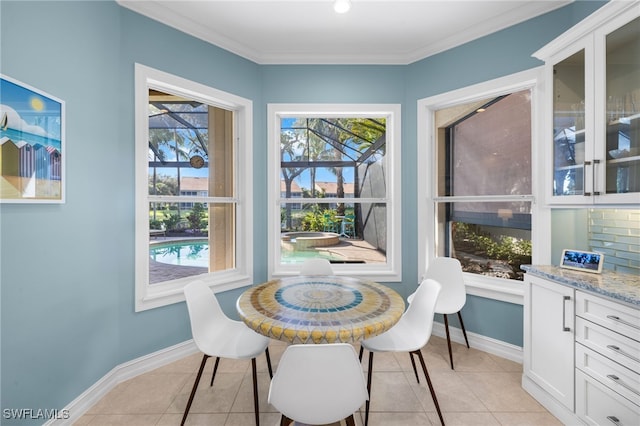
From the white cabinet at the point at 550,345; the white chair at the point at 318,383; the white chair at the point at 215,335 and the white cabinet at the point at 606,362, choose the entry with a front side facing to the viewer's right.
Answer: the white chair at the point at 215,335

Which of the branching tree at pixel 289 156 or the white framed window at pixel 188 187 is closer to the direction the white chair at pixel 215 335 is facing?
the branching tree

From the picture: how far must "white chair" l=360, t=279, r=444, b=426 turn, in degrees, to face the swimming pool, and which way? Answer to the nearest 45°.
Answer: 0° — it already faces it

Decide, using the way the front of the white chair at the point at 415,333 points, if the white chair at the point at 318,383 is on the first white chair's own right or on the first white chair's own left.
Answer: on the first white chair's own left

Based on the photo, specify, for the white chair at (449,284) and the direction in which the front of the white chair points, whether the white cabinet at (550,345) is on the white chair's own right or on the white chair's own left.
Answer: on the white chair's own left

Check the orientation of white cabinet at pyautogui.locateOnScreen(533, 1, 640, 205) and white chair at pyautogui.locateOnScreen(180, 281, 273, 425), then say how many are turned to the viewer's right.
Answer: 1

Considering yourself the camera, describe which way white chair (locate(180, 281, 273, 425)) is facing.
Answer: facing to the right of the viewer

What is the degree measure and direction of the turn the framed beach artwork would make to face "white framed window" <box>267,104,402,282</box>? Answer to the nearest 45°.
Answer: approximately 45° to its left

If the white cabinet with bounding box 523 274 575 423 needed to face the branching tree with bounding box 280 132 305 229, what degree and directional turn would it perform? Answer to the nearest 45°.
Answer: approximately 45° to its right

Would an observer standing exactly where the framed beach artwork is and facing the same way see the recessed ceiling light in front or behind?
in front

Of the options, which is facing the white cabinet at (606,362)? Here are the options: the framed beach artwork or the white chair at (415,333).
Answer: the framed beach artwork

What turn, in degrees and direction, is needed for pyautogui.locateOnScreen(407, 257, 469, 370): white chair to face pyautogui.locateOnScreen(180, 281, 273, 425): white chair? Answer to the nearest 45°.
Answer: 0° — it already faces it

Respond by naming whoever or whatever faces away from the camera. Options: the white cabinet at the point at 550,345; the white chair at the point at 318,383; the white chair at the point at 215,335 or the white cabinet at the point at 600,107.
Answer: the white chair at the point at 318,383

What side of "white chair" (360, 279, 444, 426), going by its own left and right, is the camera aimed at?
left

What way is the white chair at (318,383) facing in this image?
away from the camera

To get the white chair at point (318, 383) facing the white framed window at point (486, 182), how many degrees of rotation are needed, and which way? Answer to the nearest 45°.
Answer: approximately 45° to its right

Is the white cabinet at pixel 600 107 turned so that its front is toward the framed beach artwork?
yes

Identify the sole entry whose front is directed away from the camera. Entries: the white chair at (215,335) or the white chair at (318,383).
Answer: the white chair at (318,383)

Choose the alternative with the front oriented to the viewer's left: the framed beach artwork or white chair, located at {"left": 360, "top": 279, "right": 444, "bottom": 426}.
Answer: the white chair
